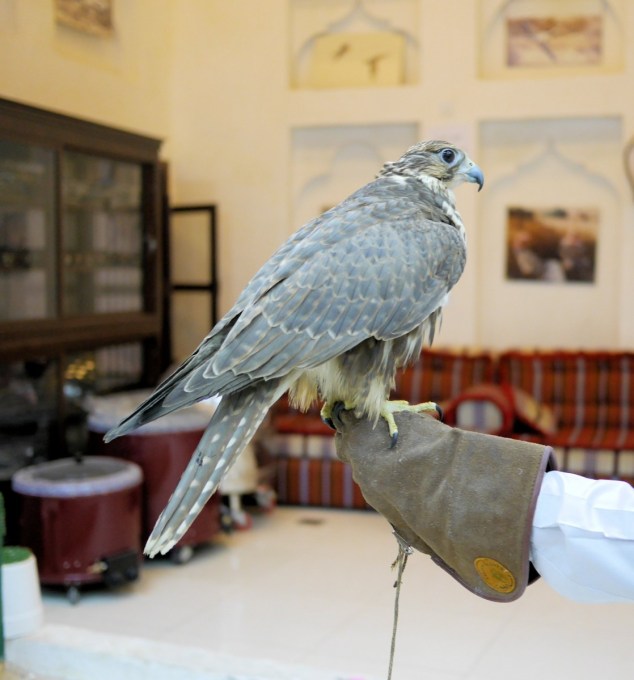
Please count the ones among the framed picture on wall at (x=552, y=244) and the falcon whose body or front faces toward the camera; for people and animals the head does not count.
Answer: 1

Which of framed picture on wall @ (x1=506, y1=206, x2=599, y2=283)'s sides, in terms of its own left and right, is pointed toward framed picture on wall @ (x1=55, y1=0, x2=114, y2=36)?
right

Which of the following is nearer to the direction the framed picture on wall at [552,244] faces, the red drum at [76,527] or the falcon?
the falcon

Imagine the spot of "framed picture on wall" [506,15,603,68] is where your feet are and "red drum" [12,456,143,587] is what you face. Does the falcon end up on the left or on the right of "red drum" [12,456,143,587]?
left

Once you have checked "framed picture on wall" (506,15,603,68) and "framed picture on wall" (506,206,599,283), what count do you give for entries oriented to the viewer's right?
0

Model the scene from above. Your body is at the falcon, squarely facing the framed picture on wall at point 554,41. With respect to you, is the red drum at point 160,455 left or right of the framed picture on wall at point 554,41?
left

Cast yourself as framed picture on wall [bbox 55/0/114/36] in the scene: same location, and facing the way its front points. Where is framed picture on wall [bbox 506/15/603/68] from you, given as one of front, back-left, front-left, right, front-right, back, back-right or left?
front-left

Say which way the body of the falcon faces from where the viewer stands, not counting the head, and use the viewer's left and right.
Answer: facing to the right of the viewer

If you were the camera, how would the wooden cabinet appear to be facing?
facing the viewer and to the right of the viewer
